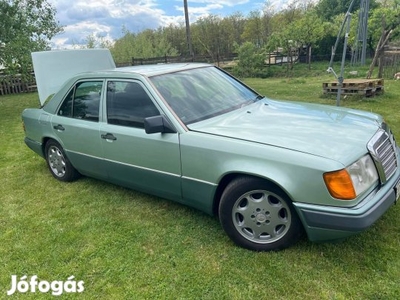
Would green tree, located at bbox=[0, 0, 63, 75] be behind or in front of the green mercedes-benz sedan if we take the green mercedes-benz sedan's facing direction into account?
behind

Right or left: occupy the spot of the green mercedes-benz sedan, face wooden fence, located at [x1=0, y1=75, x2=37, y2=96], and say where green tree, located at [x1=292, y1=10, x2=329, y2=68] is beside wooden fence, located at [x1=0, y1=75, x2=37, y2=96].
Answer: right

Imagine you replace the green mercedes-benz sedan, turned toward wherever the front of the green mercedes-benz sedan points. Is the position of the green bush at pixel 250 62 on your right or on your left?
on your left

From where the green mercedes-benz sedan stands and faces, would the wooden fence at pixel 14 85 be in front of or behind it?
behind

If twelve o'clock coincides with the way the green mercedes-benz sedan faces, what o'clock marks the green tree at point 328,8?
The green tree is roughly at 8 o'clock from the green mercedes-benz sedan.

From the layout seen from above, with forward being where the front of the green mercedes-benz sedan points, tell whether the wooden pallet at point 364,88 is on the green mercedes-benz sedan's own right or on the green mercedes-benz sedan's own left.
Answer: on the green mercedes-benz sedan's own left

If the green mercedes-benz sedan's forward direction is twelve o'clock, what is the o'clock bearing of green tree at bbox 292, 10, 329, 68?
The green tree is roughly at 8 o'clock from the green mercedes-benz sedan.

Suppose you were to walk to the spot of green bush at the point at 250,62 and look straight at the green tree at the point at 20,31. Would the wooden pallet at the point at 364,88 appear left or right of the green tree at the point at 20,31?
left

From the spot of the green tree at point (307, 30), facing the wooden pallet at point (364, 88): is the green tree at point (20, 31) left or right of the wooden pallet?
right
